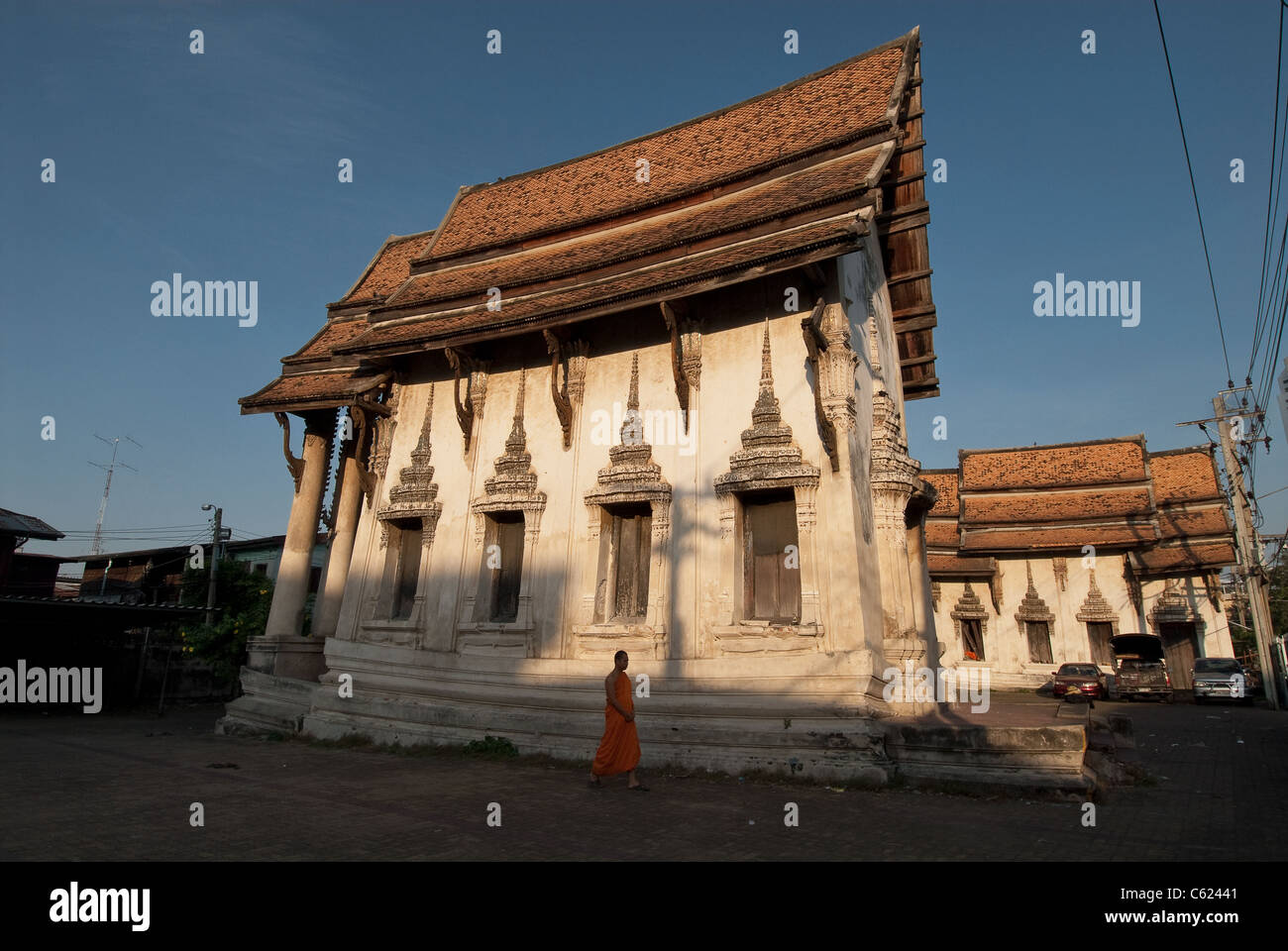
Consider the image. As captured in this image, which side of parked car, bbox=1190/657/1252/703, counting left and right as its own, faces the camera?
front

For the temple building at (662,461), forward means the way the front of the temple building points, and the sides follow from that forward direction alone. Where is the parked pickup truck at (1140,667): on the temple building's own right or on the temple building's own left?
on the temple building's own right

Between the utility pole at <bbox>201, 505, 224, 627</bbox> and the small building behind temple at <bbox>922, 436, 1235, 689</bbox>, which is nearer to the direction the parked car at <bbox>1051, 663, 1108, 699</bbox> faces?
the utility pole

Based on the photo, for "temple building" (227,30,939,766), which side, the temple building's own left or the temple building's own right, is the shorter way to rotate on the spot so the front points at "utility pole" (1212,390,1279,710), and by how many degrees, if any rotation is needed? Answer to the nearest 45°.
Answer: approximately 90° to the temple building's own right

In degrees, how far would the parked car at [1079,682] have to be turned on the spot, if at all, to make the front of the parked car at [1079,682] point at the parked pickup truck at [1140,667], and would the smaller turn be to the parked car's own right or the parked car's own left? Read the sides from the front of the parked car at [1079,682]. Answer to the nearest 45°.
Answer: approximately 135° to the parked car's own left

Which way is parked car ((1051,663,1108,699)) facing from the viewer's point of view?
toward the camera

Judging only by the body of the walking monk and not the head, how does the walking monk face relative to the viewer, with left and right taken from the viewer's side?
facing to the right of the viewer

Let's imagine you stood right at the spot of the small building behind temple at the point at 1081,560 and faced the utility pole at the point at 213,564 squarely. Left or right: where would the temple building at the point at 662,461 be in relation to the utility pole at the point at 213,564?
left

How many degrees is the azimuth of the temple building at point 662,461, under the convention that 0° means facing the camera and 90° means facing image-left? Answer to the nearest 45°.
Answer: approximately 135°

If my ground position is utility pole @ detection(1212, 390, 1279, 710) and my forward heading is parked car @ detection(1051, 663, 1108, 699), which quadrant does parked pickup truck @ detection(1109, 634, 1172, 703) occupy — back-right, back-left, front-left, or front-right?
front-right
